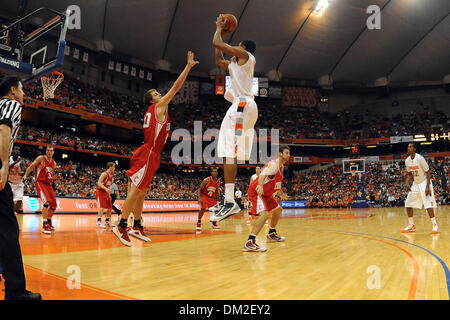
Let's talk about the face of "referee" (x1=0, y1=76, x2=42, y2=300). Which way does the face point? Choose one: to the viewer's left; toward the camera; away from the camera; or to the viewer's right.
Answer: to the viewer's right

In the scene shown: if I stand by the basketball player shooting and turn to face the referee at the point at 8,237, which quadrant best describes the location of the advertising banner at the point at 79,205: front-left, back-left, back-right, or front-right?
back-right

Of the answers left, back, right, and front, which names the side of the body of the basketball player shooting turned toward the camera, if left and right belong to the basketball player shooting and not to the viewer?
left

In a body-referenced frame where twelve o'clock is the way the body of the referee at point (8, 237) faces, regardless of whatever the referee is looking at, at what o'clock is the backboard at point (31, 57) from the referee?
The backboard is roughly at 9 o'clock from the referee.

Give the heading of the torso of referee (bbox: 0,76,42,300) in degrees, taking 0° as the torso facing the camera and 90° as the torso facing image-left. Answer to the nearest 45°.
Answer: approximately 270°

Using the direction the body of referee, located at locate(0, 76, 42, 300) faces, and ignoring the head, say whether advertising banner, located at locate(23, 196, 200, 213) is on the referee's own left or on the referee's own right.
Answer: on the referee's own left

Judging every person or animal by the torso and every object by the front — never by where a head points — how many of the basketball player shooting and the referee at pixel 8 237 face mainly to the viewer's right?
1

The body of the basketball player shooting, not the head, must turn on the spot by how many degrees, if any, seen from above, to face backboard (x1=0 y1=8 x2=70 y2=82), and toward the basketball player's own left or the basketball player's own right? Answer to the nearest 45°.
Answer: approximately 45° to the basketball player's own right

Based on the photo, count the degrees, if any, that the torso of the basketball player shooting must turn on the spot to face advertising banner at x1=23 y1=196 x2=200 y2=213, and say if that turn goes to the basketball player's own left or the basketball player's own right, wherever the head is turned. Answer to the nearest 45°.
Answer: approximately 45° to the basketball player's own right
